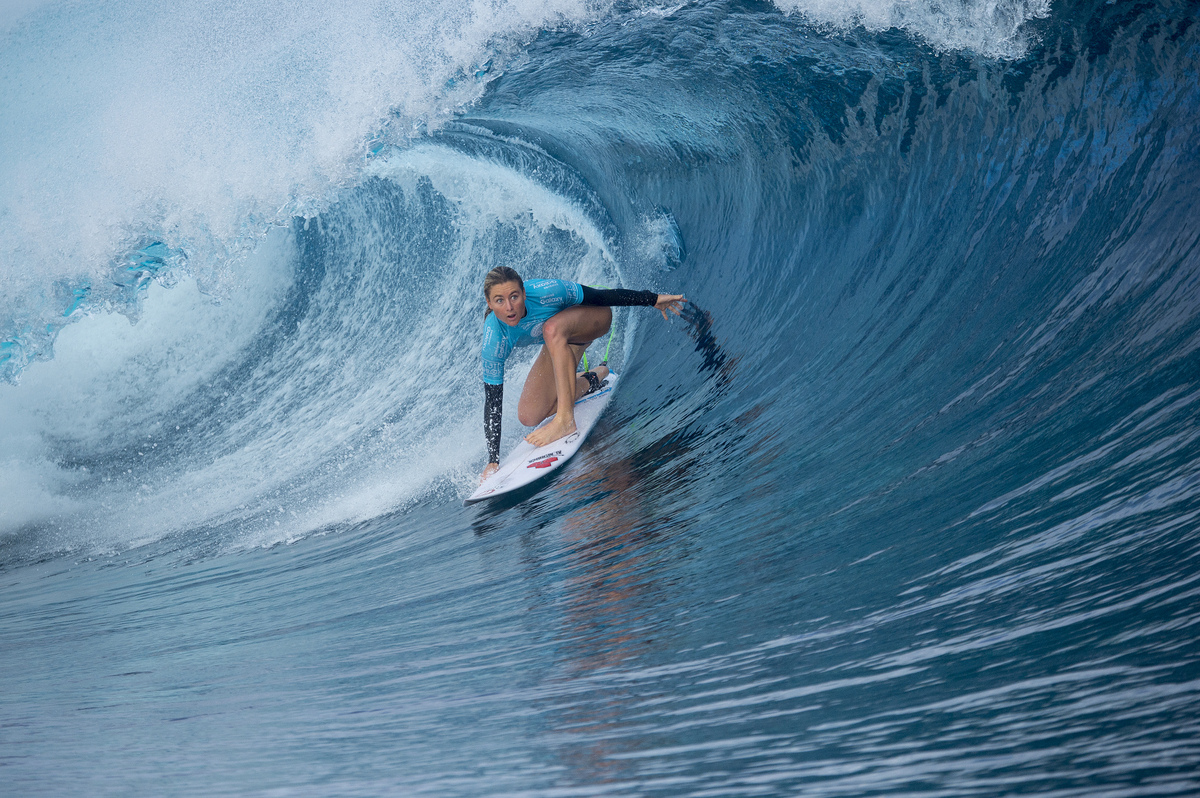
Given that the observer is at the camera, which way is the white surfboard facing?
facing the viewer and to the left of the viewer
